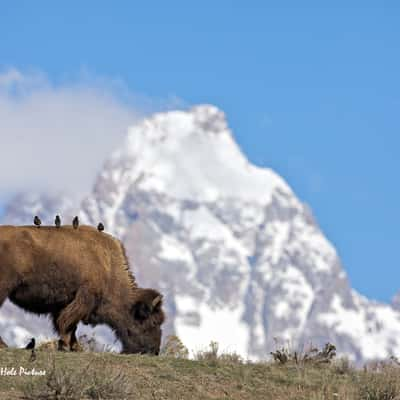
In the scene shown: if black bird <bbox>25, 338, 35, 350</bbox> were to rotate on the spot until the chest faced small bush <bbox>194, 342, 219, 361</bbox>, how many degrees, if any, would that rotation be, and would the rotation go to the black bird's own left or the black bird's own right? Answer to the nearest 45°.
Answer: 0° — it already faces it

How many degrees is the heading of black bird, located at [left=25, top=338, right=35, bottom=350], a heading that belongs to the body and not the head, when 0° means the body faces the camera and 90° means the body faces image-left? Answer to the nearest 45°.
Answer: approximately 270°

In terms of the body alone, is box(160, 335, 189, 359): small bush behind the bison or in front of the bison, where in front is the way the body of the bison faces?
in front

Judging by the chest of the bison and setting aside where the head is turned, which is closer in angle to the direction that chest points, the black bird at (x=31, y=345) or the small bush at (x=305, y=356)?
the small bush

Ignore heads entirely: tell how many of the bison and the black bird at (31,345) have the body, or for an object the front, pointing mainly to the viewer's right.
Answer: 2

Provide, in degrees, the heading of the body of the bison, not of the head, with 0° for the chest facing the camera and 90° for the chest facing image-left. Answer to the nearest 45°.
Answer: approximately 270°

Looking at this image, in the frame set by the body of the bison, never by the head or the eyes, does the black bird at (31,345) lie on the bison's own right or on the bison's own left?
on the bison's own right
